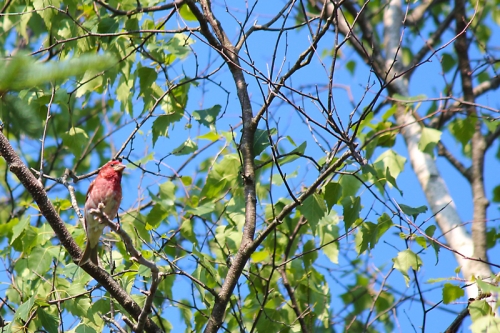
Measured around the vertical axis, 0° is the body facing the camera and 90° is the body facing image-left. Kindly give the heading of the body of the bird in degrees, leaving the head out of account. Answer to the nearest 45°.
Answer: approximately 315°
